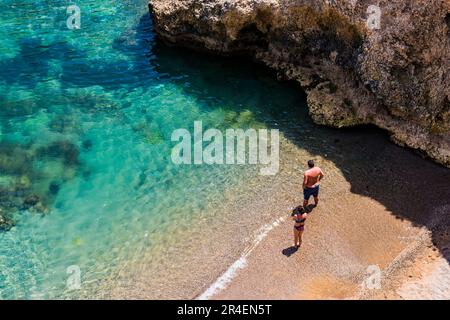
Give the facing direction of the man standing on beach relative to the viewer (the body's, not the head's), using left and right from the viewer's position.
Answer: facing away from the viewer and to the left of the viewer

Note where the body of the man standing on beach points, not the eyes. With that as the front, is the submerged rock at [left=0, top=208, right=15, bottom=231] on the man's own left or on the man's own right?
on the man's own left

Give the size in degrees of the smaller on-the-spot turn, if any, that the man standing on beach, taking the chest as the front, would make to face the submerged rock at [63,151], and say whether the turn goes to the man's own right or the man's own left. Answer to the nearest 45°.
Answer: approximately 45° to the man's own left
